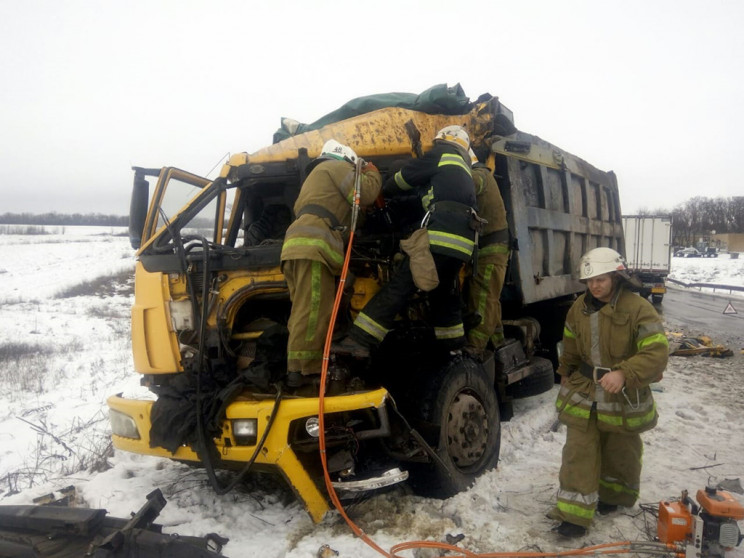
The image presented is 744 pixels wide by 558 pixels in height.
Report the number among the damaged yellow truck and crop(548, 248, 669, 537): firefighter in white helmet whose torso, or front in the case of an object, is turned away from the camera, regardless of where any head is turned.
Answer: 0

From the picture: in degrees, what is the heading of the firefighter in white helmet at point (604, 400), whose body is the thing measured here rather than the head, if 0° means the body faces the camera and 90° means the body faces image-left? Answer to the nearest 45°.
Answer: approximately 45°

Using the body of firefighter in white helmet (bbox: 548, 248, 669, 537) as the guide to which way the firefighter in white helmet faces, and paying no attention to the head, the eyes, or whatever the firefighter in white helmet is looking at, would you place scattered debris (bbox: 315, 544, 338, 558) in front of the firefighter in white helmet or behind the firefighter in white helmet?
in front

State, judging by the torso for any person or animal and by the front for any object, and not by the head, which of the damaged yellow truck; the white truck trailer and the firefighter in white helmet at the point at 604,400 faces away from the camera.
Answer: the white truck trailer

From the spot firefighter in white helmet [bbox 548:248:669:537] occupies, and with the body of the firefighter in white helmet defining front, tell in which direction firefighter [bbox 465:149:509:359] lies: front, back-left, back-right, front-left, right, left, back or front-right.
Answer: right

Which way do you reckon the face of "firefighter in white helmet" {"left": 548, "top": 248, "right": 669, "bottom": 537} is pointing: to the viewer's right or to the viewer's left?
to the viewer's left

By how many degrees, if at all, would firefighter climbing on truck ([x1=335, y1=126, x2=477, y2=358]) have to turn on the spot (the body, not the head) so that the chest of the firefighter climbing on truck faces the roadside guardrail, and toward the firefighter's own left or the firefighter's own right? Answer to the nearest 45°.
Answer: approximately 90° to the firefighter's own right

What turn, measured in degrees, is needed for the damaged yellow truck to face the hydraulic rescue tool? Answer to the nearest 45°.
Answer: approximately 90° to its left

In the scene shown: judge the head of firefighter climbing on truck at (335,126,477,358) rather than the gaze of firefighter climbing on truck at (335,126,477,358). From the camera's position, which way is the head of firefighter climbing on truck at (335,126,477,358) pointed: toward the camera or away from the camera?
away from the camera

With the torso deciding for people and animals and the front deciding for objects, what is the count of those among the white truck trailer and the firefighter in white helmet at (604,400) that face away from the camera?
1

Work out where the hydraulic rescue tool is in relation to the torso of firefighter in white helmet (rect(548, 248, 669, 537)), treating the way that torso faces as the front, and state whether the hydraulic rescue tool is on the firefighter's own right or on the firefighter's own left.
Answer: on the firefighter's own left

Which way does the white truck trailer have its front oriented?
away from the camera

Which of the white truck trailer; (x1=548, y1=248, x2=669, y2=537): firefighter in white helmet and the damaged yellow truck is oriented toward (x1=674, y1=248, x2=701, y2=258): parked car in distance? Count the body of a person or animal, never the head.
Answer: the white truck trailer

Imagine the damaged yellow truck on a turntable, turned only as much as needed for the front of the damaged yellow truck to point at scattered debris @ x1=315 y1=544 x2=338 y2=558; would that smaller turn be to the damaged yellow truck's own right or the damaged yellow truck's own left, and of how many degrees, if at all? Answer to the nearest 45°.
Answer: approximately 45° to the damaged yellow truck's own left
